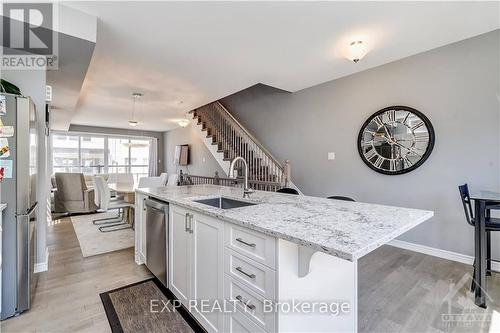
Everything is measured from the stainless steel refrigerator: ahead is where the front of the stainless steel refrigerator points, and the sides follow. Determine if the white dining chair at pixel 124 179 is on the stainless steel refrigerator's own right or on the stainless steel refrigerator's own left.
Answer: on the stainless steel refrigerator's own left

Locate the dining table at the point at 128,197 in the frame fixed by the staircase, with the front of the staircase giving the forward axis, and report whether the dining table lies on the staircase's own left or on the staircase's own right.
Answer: on the staircase's own right

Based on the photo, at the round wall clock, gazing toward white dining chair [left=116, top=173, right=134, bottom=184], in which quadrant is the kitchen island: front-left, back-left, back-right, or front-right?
front-left

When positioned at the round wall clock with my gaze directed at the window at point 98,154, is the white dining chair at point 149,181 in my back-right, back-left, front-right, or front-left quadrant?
front-left

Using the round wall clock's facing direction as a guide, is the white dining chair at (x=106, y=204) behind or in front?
in front

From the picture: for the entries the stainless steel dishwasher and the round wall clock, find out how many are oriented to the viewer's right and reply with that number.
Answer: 0

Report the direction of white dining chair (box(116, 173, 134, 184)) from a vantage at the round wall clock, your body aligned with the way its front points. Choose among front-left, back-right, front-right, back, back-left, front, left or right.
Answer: front-right

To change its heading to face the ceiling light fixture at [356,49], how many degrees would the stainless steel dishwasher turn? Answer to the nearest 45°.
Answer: approximately 135° to its left

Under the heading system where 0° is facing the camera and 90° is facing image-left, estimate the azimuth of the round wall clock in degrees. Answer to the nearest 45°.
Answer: approximately 45°

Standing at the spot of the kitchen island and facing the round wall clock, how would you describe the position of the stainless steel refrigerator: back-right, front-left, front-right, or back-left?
back-left

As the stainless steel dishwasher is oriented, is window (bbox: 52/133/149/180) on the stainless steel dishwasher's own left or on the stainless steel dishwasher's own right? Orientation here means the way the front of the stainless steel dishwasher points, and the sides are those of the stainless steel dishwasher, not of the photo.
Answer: on the stainless steel dishwasher's own right

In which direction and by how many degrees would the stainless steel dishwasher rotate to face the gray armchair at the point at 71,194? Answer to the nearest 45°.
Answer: approximately 90° to its right

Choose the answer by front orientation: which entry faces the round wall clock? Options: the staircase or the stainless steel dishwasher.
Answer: the staircase

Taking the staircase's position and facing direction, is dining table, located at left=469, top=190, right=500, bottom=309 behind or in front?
in front

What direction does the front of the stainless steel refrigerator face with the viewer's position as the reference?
facing to the right of the viewer

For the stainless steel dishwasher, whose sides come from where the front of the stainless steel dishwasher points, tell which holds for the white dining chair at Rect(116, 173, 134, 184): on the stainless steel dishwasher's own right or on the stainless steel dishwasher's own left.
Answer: on the stainless steel dishwasher's own right

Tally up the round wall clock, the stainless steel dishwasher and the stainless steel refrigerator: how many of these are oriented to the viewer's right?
1
